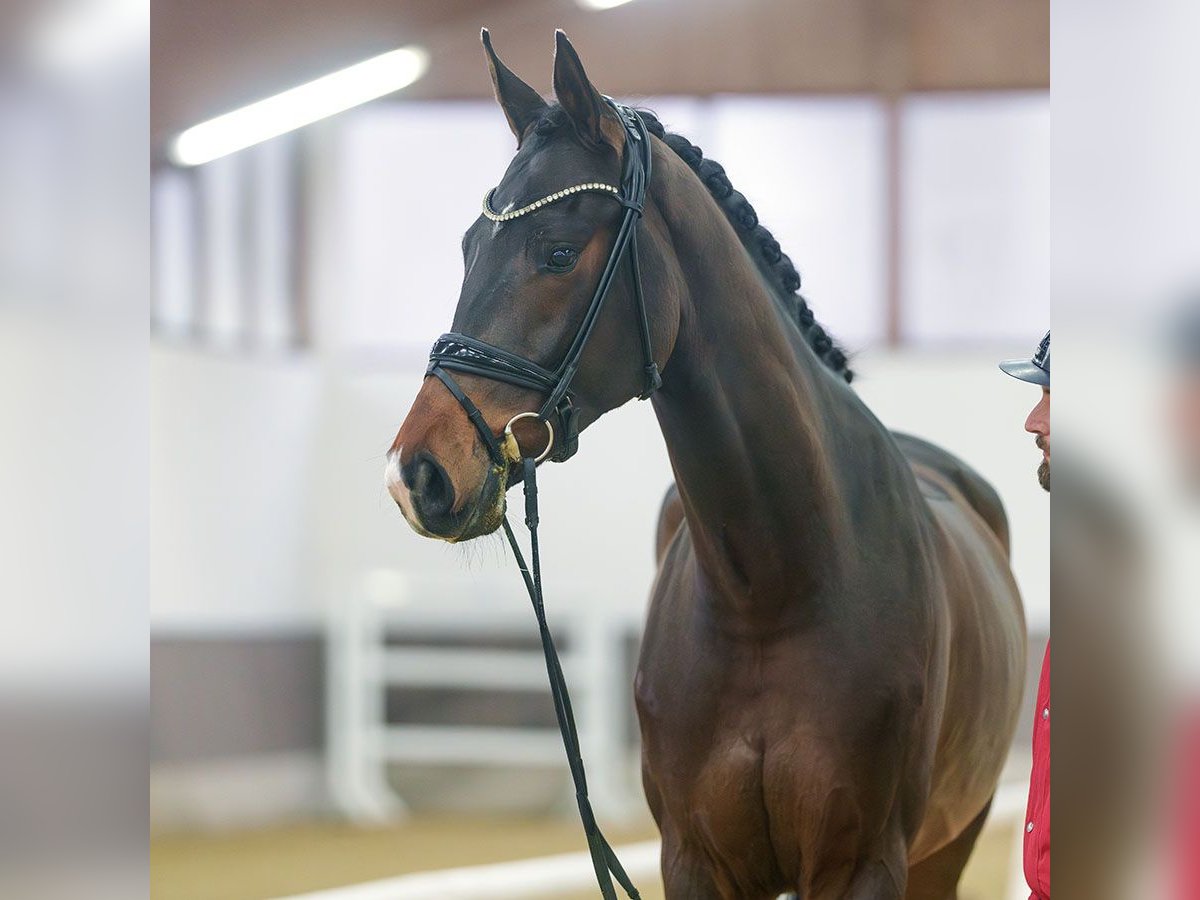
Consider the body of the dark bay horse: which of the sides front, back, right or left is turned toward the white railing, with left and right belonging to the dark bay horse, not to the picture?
back

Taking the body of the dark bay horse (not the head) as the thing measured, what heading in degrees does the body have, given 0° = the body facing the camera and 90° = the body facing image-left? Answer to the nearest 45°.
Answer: approximately 45°

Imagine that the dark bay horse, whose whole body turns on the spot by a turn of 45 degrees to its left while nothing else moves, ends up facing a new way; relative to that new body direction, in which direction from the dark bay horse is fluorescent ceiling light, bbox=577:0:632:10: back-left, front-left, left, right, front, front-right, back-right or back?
back
